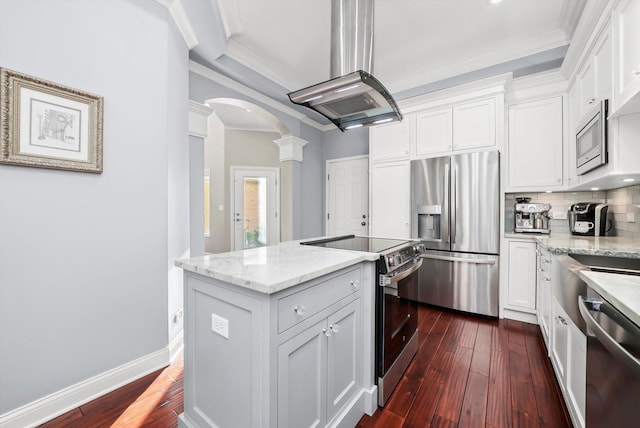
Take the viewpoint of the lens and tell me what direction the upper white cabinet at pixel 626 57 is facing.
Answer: facing to the left of the viewer

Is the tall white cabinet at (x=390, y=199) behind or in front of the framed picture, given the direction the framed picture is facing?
in front

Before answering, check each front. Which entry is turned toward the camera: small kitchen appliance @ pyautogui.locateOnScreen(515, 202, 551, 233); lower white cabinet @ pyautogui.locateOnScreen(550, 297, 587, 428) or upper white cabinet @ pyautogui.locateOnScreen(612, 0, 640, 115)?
the small kitchen appliance

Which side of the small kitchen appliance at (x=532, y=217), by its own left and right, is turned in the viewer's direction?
front

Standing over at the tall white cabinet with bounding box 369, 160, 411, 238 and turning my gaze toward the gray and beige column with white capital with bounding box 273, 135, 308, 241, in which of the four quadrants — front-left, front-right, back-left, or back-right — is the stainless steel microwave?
back-left

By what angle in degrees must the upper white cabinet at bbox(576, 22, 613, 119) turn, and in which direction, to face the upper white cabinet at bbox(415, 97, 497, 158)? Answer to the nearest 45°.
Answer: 0° — it already faces it

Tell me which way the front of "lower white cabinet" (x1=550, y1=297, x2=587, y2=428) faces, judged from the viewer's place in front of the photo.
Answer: facing to the left of the viewer

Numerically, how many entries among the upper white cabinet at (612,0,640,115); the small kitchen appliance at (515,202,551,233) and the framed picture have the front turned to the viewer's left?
1

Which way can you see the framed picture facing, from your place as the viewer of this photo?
facing the viewer and to the right of the viewer

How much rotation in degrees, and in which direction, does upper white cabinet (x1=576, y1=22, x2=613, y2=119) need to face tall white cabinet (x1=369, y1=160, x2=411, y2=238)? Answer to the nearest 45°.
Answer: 0° — it already faces it

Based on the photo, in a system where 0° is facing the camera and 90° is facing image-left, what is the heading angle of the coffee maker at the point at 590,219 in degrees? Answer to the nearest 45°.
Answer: approximately 45°
